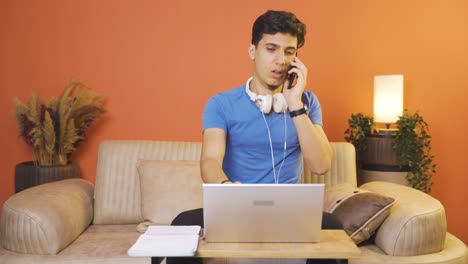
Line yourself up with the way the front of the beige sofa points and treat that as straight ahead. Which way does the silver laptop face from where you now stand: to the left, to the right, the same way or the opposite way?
the opposite way

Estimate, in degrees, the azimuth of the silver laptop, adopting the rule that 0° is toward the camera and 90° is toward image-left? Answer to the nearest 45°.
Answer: approximately 180°

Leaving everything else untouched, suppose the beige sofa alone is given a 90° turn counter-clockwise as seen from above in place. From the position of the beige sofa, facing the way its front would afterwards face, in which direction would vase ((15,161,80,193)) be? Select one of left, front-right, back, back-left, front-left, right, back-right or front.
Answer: back-left

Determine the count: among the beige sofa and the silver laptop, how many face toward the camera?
1

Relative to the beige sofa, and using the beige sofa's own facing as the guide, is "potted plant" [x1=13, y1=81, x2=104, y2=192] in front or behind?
behind

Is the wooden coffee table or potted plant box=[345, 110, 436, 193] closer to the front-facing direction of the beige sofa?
the wooden coffee table
